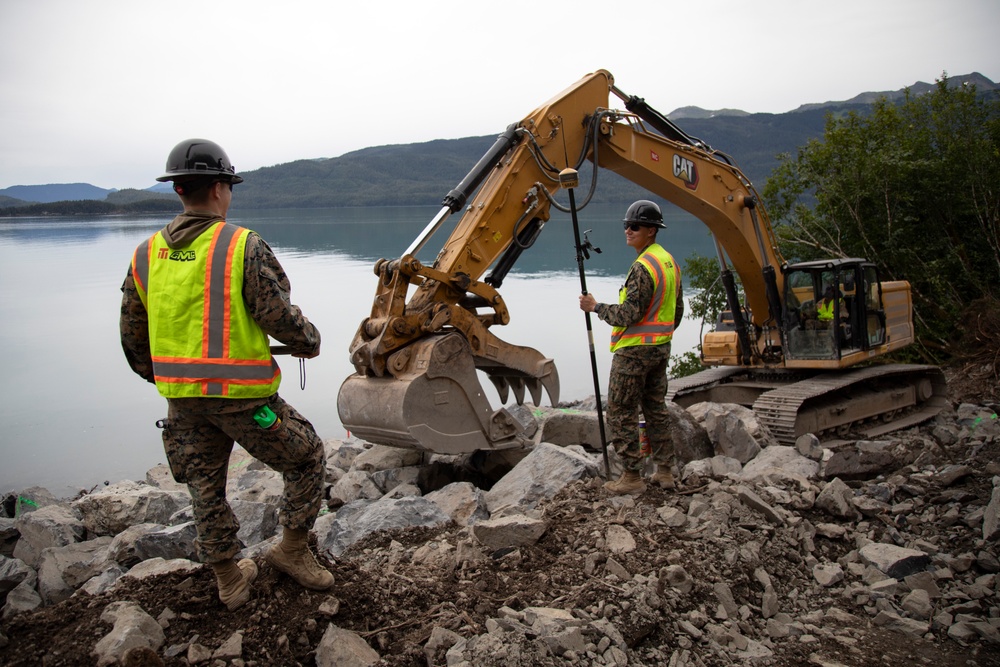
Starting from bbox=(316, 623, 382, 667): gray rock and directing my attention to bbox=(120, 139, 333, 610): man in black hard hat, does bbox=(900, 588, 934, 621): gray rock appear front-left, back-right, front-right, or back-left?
back-right

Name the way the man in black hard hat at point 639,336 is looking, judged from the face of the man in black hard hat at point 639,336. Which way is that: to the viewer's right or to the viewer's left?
to the viewer's left

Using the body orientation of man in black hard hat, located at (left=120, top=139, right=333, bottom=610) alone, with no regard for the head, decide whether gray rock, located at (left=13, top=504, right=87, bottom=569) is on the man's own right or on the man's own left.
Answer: on the man's own left

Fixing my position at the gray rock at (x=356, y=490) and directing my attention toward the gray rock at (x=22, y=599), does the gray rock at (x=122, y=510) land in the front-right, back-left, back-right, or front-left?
front-right

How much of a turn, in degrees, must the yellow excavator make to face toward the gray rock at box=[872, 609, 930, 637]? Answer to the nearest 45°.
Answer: approximately 90° to its left

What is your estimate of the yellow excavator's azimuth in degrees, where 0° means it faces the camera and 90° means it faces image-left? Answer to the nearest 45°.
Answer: approximately 45°

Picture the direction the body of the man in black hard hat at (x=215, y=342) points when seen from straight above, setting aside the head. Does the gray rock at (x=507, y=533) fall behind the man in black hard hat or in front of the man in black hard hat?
in front

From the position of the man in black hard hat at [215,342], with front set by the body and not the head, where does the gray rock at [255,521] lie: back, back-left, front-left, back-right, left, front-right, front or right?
front-left

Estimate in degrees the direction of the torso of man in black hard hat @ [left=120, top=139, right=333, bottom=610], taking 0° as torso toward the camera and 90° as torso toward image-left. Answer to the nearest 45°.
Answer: approximately 225°

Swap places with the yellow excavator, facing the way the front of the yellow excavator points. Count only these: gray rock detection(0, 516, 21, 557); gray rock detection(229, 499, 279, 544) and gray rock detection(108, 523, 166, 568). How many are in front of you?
3

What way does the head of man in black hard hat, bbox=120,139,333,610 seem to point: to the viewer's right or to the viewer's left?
to the viewer's right

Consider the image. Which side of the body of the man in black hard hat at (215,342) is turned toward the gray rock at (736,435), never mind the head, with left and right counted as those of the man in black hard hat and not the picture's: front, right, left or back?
front

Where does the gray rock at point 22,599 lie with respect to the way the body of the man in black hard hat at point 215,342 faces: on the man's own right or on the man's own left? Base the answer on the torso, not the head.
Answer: on the man's own left

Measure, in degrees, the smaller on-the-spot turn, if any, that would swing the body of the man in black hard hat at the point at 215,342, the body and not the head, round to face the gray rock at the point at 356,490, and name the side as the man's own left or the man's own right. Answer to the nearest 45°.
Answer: approximately 45° to the man's own left

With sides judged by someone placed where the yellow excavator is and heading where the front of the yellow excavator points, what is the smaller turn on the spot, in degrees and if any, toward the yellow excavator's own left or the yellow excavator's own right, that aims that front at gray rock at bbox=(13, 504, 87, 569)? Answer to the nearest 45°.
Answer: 0° — it already faces it

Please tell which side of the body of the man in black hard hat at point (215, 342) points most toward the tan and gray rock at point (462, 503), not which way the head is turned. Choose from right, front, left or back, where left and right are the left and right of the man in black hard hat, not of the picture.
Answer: front

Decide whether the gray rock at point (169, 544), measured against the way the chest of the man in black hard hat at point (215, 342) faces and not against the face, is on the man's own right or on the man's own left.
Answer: on the man's own left
